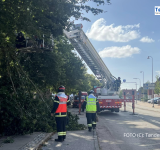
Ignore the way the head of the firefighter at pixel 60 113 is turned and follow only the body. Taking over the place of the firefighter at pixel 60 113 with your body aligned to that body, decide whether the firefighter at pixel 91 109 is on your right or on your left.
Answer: on your right

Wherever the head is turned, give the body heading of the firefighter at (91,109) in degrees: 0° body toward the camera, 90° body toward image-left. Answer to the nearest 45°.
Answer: approximately 180°

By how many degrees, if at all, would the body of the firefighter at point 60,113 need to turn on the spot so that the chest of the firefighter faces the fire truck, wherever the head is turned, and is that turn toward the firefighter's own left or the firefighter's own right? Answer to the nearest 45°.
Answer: approximately 45° to the firefighter's own right

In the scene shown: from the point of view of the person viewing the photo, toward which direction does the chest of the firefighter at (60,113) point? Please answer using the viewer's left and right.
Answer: facing away from the viewer and to the left of the viewer
